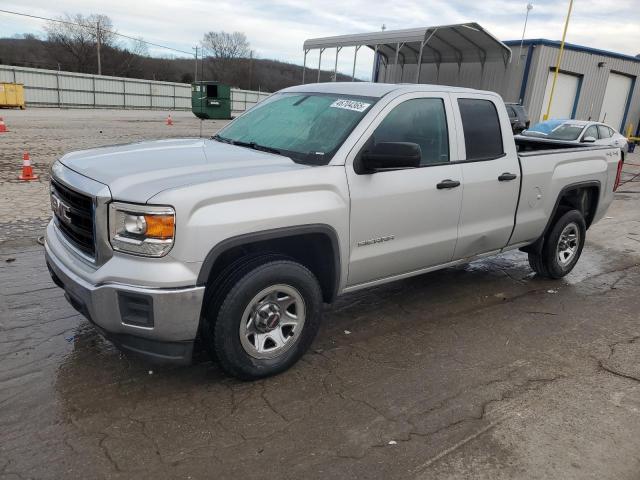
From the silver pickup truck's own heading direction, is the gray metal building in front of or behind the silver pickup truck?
behind

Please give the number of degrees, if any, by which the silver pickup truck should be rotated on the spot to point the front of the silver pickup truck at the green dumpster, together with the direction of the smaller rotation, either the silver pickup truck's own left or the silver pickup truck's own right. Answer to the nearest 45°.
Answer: approximately 135° to the silver pickup truck's own right

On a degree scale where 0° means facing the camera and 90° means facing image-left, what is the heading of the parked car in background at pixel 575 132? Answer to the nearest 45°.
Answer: approximately 45°

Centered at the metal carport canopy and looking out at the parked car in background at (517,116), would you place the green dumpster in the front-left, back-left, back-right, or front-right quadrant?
back-right

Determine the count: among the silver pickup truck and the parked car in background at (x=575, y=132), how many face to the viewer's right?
0

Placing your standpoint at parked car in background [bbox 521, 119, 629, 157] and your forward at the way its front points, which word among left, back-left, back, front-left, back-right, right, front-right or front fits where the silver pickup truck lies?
front-left

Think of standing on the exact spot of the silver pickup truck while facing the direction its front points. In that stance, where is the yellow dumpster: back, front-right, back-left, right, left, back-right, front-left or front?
right

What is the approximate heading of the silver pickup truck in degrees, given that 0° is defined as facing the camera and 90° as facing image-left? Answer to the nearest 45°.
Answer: approximately 45°

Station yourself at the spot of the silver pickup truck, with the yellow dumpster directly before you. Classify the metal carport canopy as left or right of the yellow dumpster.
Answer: right

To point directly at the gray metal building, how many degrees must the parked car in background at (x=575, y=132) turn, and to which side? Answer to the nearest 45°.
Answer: approximately 135° to its right

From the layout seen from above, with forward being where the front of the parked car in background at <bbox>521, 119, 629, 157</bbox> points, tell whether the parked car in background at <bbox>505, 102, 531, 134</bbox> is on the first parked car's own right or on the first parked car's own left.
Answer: on the first parked car's own right

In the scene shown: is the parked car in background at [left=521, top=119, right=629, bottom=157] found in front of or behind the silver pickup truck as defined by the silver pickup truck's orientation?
behind
